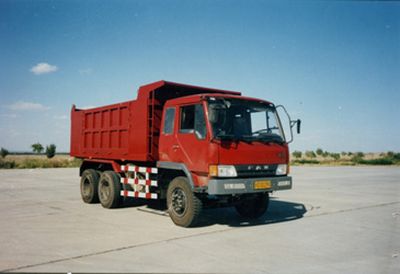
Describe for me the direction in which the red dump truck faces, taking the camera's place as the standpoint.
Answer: facing the viewer and to the right of the viewer
